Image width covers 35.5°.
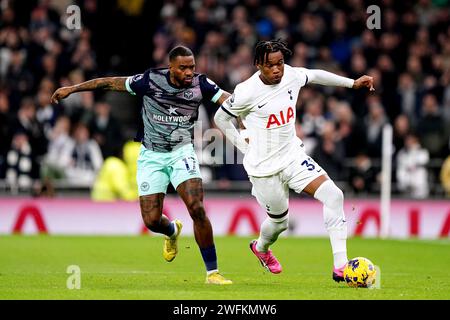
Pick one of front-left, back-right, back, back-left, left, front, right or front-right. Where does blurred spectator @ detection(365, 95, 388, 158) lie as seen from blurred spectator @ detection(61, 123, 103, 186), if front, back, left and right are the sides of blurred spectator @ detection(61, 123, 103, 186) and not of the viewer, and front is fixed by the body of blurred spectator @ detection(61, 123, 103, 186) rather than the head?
left

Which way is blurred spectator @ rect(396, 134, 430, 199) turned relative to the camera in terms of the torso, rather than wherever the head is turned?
toward the camera

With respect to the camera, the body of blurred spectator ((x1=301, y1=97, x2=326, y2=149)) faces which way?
toward the camera

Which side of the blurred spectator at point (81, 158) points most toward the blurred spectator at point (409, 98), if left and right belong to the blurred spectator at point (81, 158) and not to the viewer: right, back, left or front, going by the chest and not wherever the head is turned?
left

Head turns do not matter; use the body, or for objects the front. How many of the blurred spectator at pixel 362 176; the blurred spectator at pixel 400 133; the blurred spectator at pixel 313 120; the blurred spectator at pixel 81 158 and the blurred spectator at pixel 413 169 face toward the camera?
5

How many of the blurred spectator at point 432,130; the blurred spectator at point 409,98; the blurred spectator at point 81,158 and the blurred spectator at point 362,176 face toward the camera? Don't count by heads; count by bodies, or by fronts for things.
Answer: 4

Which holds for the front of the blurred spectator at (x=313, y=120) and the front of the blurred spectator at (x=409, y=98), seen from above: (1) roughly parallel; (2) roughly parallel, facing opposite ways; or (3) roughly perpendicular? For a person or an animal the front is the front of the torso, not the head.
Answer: roughly parallel

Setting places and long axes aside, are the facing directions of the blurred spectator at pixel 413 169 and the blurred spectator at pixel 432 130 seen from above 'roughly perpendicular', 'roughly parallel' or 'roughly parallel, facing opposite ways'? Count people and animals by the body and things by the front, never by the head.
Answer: roughly parallel

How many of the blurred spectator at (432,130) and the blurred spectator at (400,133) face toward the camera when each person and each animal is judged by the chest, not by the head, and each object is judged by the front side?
2

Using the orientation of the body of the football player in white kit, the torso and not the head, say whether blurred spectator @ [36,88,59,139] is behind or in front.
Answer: behind

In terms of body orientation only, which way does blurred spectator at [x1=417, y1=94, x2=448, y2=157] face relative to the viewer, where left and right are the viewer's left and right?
facing the viewer
